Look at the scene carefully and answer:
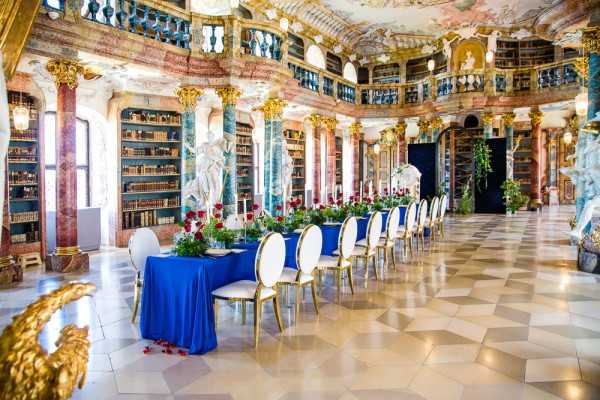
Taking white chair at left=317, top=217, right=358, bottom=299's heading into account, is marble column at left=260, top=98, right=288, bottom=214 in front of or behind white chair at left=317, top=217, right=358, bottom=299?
in front

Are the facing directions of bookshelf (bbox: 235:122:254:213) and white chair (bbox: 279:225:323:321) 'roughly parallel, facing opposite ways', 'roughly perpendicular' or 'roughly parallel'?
roughly parallel, facing opposite ways

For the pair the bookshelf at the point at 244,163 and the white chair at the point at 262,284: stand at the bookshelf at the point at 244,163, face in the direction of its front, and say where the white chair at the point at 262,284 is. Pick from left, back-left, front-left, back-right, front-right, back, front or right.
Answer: front-right

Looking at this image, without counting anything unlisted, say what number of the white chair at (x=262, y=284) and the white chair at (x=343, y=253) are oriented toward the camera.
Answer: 0

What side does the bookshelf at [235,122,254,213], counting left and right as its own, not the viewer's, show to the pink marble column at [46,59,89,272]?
right

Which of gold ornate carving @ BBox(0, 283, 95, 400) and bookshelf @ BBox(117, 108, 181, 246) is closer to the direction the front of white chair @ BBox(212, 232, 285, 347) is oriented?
the bookshelf

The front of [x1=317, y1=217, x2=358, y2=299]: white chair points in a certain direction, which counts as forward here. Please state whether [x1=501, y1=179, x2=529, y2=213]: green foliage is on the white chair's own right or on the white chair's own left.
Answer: on the white chair's own right

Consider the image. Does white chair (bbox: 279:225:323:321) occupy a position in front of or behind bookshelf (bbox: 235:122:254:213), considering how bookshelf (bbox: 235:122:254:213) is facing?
in front

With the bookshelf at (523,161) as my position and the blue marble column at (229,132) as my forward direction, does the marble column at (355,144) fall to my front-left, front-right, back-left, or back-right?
front-right

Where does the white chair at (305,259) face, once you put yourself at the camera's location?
facing away from the viewer and to the left of the viewer

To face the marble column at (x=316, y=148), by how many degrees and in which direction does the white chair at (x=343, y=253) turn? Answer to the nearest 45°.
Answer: approximately 45° to its right

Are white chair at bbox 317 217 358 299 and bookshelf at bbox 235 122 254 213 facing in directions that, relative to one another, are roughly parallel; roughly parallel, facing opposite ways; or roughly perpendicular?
roughly parallel, facing opposite ways

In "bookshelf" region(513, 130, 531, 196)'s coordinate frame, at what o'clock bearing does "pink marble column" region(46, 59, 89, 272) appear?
The pink marble column is roughly at 11 o'clock from the bookshelf.

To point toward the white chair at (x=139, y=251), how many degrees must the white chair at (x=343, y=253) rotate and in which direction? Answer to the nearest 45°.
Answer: approximately 90° to its left

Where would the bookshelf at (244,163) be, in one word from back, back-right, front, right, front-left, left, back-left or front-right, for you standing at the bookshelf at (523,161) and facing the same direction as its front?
front

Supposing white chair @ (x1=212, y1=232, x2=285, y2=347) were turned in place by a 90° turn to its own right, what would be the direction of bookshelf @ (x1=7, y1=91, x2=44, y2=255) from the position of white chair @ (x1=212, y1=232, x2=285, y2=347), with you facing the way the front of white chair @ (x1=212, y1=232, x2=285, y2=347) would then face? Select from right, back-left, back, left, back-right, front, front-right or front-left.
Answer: left

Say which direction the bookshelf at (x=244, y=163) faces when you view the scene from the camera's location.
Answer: facing the viewer and to the right of the viewer
